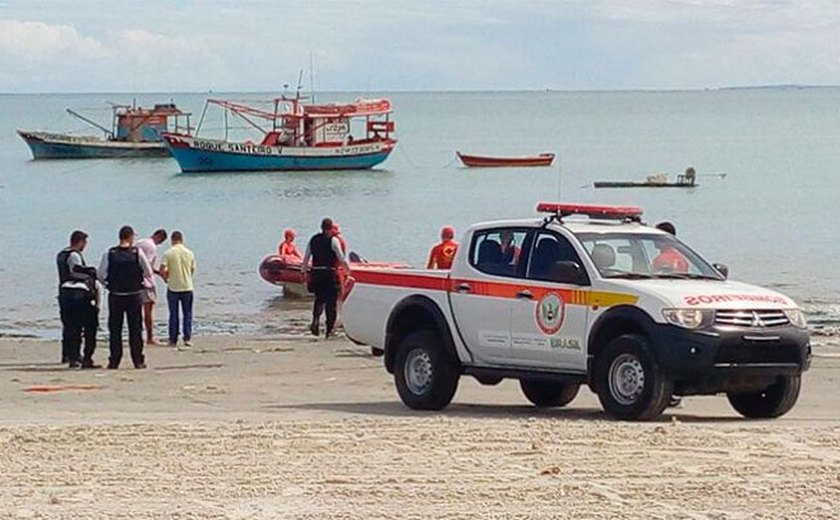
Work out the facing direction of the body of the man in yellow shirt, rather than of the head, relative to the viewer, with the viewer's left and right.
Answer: facing away from the viewer

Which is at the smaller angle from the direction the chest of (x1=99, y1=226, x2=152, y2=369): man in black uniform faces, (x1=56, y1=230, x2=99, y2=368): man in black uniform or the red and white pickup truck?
the man in black uniform

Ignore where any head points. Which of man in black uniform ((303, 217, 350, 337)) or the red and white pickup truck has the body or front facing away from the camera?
the man in black uniform

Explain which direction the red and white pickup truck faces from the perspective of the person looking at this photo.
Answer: facing the viewer and to the right of the viewer

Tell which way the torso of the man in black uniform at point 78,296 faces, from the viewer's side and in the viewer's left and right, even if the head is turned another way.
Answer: facing away from the viewer and to the right of the viewer

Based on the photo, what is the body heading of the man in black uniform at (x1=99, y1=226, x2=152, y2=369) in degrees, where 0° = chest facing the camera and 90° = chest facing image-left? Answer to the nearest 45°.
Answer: approximately 180°

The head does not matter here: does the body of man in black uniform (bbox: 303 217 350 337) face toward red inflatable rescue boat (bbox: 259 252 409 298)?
yes

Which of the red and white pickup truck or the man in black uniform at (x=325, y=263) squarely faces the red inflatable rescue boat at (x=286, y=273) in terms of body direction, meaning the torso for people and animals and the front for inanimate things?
the man in black uniform

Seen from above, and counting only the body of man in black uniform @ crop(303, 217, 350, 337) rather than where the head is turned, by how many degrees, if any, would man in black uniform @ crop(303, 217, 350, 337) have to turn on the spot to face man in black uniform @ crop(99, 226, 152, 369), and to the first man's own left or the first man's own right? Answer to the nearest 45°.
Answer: approximately 135° to the first man's own left

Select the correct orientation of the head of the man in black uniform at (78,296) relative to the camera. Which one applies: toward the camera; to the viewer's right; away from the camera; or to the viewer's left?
to the viewer's right

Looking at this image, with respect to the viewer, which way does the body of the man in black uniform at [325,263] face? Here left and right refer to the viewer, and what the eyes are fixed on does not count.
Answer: facing away from the viewer

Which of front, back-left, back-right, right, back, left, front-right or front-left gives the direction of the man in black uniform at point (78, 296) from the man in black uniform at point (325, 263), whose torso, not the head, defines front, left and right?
back-left

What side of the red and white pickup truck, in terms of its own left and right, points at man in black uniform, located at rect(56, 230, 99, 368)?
back
